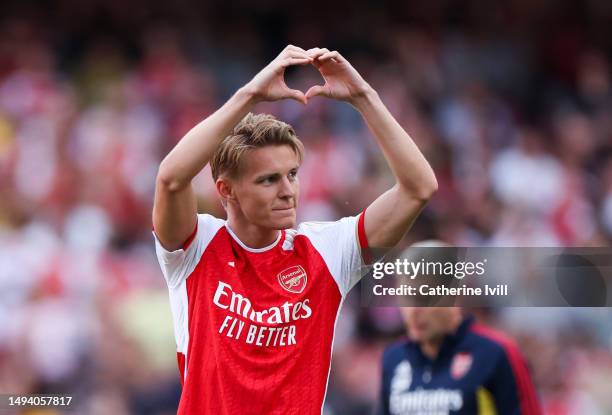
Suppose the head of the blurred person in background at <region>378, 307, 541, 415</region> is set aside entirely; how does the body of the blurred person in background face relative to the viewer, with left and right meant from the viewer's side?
facing the viewer and to the left of the viewer

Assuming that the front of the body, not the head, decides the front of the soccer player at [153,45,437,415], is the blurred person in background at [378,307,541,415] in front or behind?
behind

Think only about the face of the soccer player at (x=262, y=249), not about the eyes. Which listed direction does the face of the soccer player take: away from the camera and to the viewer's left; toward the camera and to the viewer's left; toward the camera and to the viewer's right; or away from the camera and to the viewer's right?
toward the camera and to the viewer's right

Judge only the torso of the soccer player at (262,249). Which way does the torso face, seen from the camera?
toward the camera

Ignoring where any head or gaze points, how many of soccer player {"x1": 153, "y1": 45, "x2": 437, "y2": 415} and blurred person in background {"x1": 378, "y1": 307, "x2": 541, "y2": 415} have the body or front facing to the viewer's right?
0
